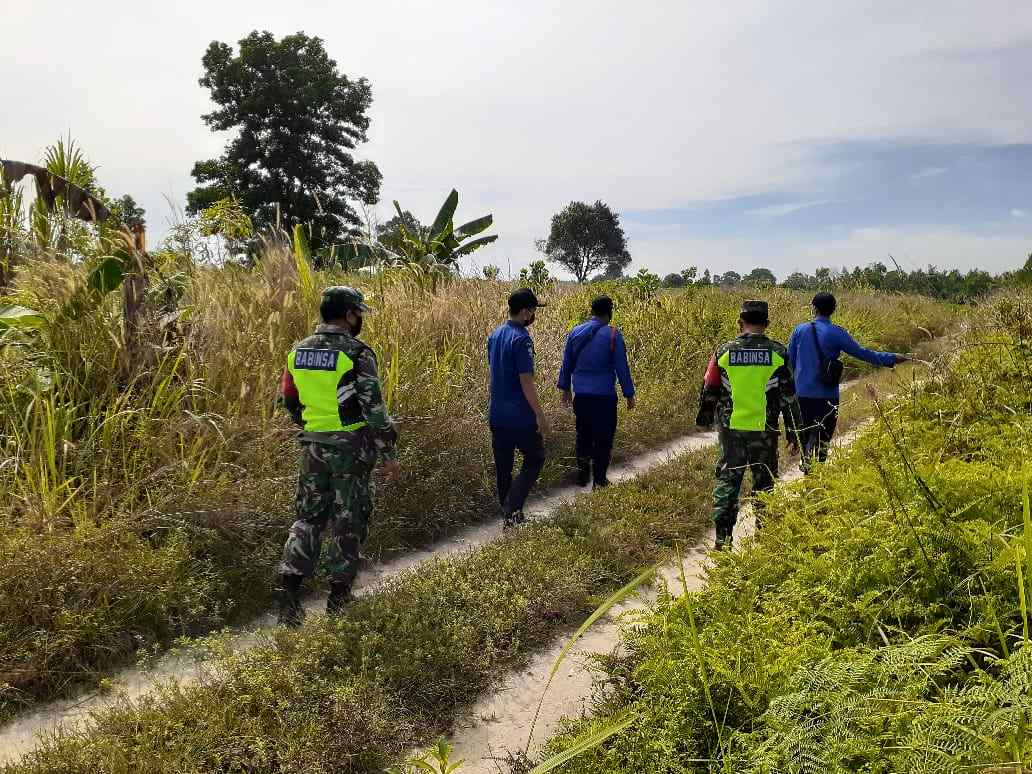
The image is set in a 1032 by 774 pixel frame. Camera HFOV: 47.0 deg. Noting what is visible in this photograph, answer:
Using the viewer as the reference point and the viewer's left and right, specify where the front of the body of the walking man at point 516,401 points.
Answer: facing away from the viewer and to the right of the viewer

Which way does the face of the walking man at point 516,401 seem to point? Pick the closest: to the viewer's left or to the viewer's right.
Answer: to the viewer's right

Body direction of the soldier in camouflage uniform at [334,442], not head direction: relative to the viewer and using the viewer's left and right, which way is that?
facing away from the viewer and to the right of the viewer

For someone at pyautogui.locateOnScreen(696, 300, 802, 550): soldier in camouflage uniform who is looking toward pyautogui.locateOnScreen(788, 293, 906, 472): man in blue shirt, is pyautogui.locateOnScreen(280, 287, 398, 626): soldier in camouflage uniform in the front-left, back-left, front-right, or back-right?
back-left

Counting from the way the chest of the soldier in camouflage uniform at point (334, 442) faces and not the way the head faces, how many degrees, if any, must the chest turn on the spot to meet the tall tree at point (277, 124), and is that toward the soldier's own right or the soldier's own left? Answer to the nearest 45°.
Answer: approximately 45° to the soldier's own left

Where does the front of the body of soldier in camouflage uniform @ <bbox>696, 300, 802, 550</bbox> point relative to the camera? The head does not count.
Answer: away from the camera
